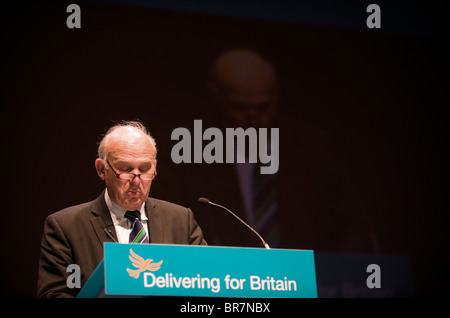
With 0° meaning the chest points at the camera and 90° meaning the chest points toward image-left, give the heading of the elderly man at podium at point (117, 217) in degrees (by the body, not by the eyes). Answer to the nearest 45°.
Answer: approximately 315°
